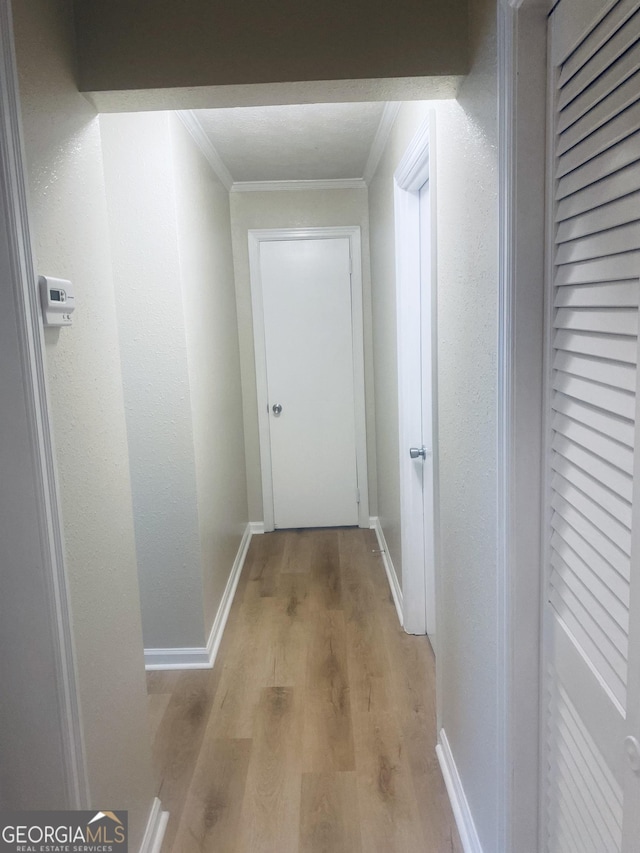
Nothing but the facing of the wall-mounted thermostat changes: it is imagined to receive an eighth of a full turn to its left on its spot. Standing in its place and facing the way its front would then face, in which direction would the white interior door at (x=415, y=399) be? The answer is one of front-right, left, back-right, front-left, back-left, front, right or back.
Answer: front-left

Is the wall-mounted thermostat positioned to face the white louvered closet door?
yes

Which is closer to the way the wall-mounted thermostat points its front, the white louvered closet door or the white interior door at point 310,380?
the white louvered closet door

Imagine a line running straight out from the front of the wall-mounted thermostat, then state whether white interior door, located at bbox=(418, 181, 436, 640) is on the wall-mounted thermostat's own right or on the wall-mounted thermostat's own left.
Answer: on the wall-mounted thermostat's own left

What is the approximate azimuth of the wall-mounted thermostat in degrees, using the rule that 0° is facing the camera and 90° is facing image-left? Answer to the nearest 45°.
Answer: approximately 315°

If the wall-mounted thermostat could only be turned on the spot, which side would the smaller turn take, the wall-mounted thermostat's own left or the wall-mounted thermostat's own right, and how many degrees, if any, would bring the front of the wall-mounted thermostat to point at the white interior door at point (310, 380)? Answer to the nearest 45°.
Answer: approximately 90° to the wall-mounted thermostat's own left
